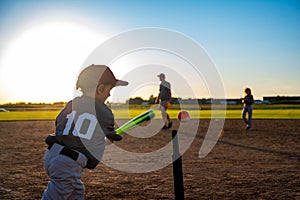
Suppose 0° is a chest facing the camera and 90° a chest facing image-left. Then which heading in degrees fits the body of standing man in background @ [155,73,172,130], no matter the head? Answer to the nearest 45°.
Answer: approximately 45°

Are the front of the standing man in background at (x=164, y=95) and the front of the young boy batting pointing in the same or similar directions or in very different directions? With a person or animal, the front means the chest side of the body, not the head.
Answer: very different directions

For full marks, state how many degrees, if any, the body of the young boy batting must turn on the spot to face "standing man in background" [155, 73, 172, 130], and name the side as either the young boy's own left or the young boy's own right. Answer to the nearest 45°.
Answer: approximately 45° to the young boy's own left

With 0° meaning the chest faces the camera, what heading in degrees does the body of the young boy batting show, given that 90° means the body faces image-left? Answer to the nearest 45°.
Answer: approximately 225°

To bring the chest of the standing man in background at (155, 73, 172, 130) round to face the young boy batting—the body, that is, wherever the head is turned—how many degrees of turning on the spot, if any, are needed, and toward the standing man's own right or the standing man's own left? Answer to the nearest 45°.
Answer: approximately 45° to the standing man's own left

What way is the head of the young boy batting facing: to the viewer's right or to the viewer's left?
to the viewer's right
